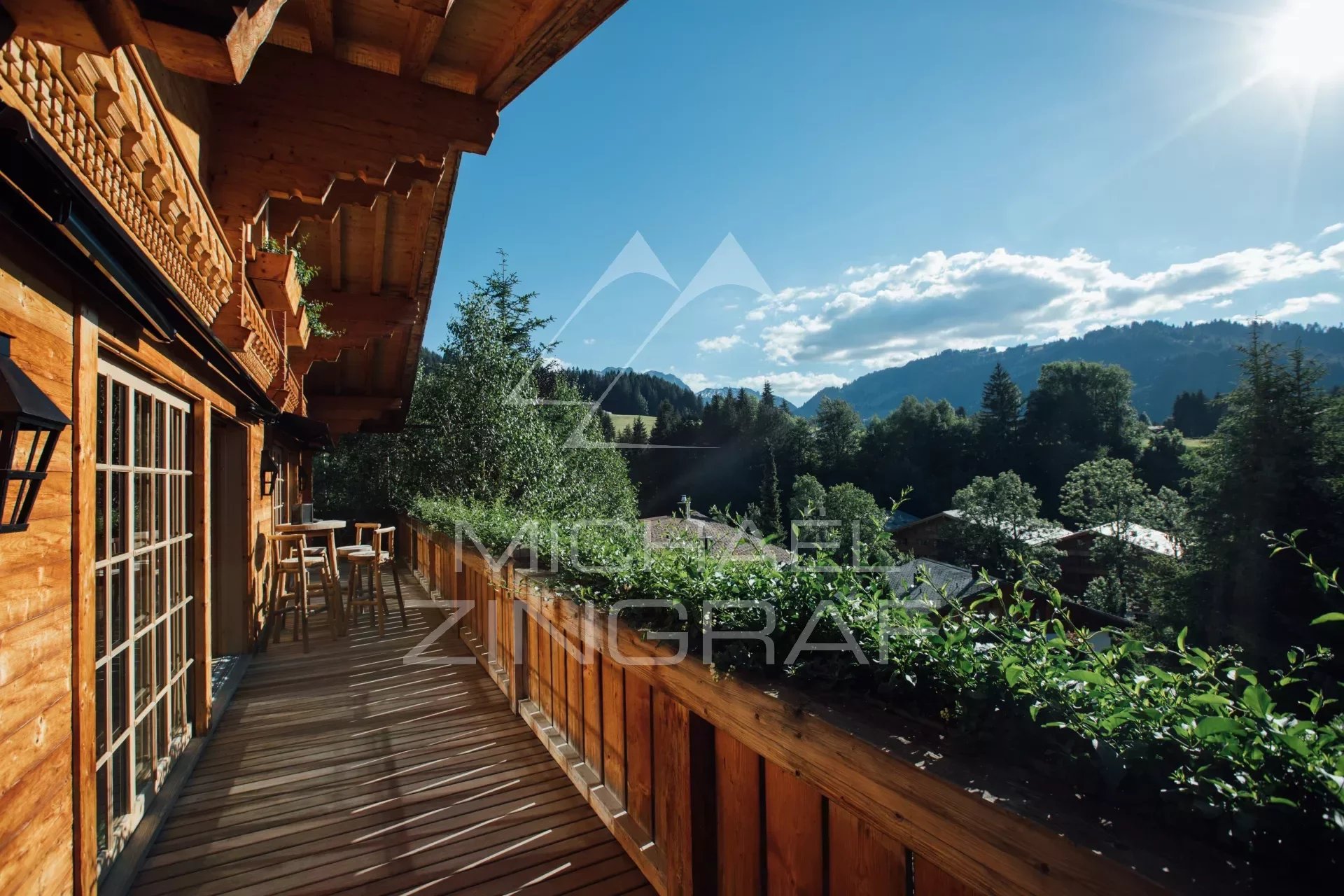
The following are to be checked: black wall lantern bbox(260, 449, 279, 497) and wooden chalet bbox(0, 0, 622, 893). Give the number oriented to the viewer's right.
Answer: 2

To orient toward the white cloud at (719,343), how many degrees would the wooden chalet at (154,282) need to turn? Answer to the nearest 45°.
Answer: approximately 45° to its left

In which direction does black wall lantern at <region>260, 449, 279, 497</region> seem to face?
to the viewer's right

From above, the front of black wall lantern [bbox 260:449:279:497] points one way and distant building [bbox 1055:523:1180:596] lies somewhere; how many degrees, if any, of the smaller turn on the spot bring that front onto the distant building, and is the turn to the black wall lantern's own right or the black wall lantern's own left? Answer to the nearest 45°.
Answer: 0° — it already faces it

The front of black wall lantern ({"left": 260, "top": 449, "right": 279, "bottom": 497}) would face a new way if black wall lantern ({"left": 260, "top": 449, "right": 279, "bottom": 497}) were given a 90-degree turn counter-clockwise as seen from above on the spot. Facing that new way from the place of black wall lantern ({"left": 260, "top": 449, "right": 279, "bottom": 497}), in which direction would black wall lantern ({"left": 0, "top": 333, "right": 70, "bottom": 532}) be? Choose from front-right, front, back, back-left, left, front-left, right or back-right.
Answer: back

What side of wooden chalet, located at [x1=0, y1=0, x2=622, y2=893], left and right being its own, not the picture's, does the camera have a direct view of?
right

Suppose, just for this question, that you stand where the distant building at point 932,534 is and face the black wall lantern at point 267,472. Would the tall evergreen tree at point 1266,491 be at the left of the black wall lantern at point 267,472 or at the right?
left

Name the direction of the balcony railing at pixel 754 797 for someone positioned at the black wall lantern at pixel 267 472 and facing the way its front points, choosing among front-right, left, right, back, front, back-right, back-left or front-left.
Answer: right

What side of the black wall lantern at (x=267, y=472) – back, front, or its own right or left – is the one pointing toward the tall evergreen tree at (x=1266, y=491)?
front

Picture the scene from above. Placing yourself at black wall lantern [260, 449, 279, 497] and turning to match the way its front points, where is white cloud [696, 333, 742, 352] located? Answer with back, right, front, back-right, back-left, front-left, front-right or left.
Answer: front-left
